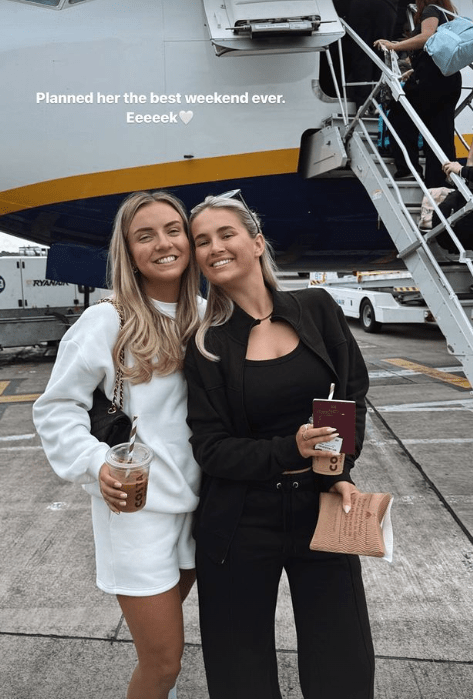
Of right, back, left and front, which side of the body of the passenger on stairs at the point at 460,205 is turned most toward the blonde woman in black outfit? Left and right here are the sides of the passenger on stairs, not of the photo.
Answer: left

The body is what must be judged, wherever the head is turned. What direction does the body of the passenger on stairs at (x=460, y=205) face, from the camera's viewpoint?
to the viewer's left

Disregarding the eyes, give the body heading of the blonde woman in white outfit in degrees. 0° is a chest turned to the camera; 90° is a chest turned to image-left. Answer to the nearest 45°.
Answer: approximately 315°

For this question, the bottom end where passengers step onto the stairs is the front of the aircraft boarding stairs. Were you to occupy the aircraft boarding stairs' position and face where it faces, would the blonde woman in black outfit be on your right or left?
on your right

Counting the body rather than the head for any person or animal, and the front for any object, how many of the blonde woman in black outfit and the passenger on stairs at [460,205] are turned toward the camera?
1

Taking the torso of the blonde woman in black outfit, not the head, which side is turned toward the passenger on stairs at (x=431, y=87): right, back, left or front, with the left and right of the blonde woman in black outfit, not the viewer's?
back

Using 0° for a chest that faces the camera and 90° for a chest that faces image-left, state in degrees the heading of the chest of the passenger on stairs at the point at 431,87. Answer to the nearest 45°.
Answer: approximately 90°

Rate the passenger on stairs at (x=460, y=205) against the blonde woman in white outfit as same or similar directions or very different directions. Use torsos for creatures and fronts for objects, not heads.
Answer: very different directions
